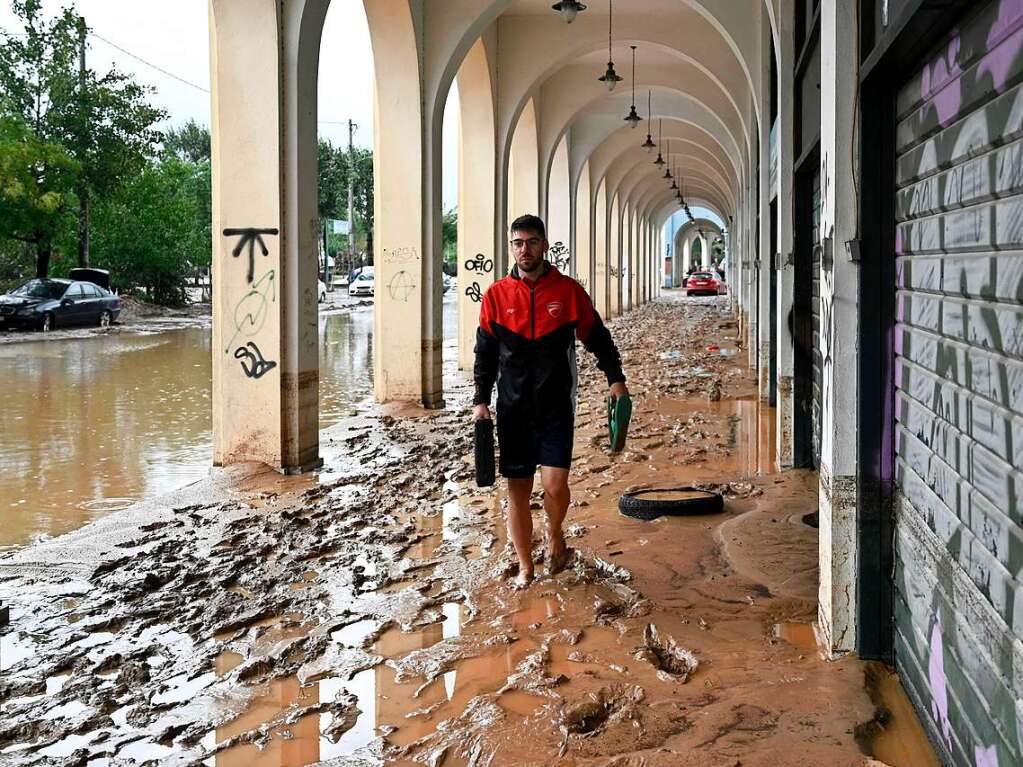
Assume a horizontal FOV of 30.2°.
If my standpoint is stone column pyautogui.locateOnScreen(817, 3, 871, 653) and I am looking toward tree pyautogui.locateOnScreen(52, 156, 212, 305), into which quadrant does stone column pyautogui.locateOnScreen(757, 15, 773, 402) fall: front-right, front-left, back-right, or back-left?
front-right

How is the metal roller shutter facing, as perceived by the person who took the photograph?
facing to the left of the viewer

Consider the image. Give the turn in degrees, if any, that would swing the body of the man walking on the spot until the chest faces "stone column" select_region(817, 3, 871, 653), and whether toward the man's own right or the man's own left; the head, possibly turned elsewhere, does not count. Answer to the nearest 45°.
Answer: approximately 45° to the man's own left

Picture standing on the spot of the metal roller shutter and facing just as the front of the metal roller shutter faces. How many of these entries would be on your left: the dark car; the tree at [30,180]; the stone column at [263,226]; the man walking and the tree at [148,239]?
0

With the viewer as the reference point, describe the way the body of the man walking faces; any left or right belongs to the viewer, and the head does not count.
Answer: facing the viewer

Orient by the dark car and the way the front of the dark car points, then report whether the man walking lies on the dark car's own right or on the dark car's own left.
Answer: on the dark car's own left

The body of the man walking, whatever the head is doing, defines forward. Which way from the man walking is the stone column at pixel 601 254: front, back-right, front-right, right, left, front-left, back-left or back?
back

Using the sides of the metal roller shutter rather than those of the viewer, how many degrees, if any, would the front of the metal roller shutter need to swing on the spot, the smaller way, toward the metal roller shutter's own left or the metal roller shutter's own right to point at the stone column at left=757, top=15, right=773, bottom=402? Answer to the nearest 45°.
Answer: approximately 90° to the metal roller shutter's own right

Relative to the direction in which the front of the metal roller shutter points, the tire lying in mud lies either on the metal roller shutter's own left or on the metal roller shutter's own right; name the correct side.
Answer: on the metal roller shutter's own right

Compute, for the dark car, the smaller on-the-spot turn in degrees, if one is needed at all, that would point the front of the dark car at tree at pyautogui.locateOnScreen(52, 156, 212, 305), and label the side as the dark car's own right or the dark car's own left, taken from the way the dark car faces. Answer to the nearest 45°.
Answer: approximately 135° to the dark car's own right

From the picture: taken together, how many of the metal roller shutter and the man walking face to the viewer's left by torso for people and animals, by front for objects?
1

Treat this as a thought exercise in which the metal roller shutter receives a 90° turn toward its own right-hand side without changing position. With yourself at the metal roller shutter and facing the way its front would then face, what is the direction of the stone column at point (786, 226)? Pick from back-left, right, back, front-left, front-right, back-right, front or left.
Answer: front

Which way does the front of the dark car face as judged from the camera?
facing the viewer and to the left of the viewer

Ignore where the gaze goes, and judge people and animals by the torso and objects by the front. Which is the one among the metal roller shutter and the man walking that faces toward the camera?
the man walking

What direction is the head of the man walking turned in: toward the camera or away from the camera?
toward the camera

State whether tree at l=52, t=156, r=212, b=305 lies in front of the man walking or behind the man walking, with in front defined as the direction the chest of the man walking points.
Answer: behind
